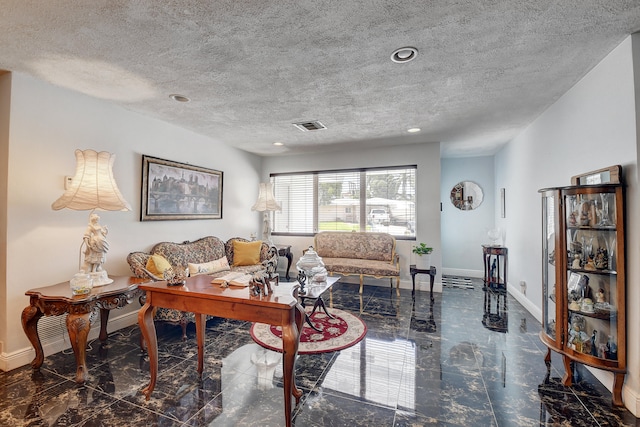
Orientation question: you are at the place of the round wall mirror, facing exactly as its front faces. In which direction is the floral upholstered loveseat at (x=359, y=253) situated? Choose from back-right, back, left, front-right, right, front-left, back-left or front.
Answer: front-right

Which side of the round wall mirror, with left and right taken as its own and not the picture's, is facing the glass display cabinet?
front

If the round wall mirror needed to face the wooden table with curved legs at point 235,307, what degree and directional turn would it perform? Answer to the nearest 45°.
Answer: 0° — it already faces it

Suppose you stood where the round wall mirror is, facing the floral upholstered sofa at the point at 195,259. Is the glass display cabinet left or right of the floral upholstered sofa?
left

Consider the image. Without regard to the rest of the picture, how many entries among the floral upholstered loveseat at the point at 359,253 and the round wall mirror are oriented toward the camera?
2

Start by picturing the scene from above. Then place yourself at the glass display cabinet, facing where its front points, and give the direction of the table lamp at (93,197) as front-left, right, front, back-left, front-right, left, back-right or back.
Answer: front

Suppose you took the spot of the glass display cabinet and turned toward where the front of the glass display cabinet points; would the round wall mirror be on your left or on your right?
on your right

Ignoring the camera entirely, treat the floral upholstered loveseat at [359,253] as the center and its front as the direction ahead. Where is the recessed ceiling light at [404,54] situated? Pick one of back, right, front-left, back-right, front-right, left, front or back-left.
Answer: front

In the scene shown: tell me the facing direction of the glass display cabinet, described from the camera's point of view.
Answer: facing the viewer and to the left of the viewer

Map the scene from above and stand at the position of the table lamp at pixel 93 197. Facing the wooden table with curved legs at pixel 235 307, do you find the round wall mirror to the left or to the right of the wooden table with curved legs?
left

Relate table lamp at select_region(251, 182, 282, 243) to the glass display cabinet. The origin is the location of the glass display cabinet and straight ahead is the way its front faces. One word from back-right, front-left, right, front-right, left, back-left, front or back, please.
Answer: front-right

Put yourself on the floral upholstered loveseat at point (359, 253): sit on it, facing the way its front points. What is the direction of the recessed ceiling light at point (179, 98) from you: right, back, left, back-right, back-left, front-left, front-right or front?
front-right
